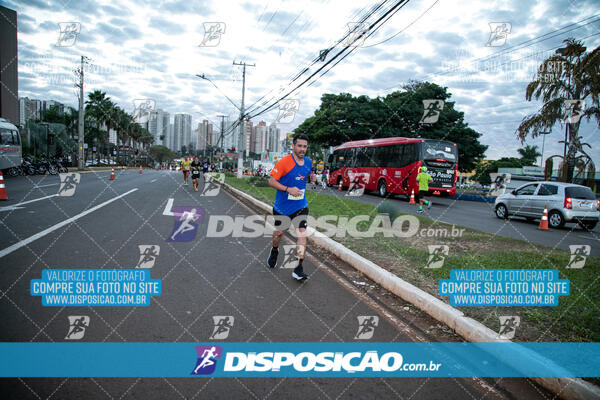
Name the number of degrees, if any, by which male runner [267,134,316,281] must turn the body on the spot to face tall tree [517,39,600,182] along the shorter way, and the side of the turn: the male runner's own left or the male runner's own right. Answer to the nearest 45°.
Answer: approximately 90° to the male runner's own left

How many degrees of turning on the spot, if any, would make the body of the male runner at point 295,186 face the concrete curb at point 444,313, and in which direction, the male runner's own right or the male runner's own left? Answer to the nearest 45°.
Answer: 0° — they already face it

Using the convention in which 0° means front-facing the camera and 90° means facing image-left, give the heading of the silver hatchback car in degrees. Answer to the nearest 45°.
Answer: approximately 135°

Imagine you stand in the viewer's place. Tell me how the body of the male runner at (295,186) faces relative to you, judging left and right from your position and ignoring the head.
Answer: facing the viewer and to the right of the viewer

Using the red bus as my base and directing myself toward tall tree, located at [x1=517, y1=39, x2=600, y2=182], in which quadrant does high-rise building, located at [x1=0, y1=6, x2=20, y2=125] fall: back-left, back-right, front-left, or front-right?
back-left

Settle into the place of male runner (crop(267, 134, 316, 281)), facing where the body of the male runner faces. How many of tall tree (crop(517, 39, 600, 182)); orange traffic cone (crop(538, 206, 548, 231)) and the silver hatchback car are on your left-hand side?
3

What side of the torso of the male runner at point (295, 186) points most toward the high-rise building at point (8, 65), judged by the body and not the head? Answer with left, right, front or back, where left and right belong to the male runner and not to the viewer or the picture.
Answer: back

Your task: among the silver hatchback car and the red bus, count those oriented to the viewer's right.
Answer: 0

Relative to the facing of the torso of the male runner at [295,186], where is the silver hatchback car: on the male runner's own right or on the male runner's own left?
on the male runner's own left
